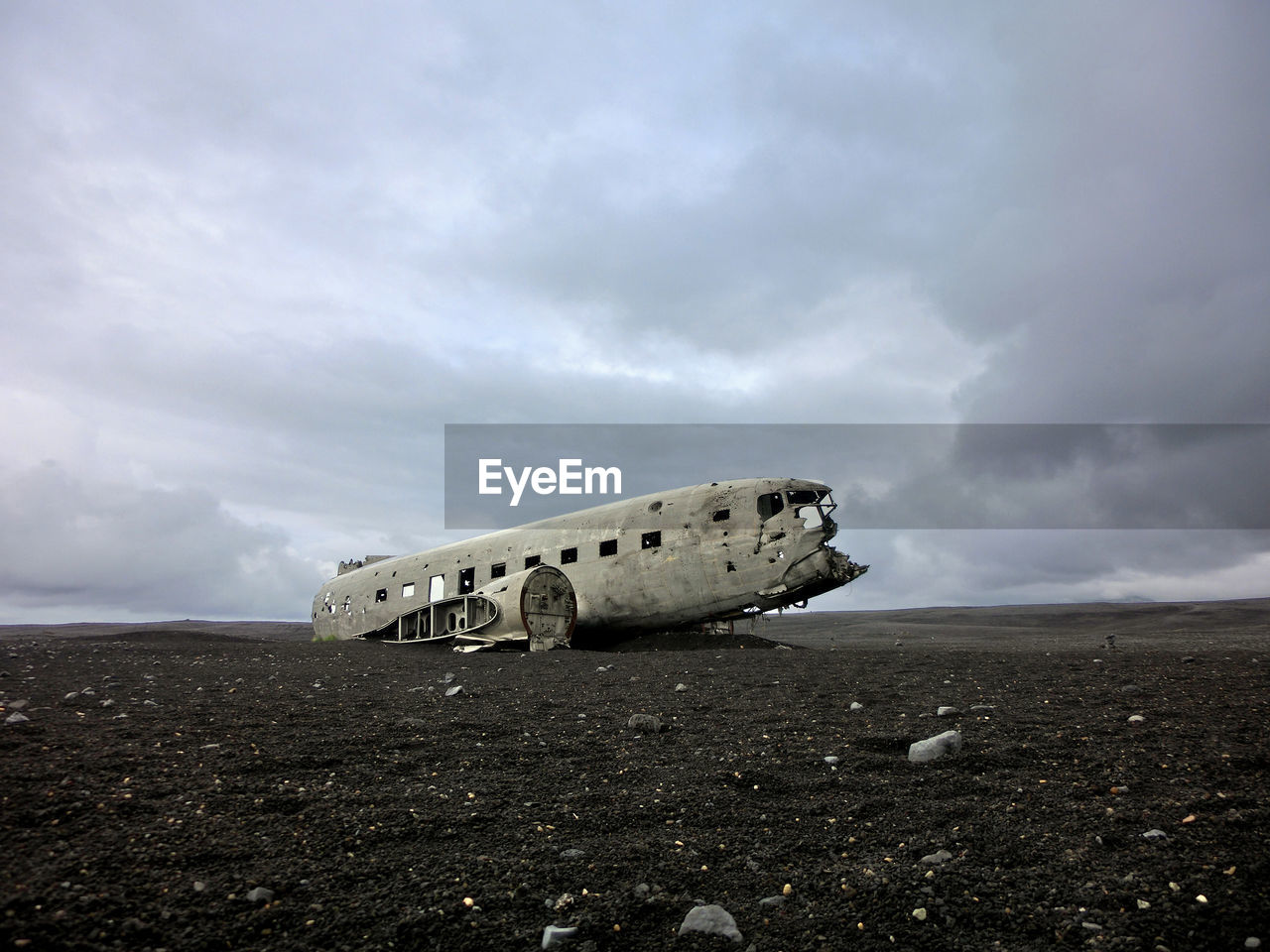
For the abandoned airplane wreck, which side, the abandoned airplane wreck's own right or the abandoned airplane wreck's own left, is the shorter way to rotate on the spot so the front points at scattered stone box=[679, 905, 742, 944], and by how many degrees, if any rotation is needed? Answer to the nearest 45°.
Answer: approximately 45° to the abandoned airplane wreck's own right

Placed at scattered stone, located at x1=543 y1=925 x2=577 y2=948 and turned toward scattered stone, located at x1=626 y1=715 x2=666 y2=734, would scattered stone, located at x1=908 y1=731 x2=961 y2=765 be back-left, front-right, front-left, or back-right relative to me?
front-right

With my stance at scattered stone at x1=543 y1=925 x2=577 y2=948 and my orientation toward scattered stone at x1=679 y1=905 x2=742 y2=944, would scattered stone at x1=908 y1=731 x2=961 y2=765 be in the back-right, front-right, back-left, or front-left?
front-left

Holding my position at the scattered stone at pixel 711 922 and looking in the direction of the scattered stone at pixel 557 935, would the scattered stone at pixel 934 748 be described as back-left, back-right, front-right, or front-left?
back-right

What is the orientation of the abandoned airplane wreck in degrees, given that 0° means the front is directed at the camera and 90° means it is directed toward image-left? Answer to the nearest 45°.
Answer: approximately 315°

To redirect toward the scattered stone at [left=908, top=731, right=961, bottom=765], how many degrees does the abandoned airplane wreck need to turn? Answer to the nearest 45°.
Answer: approximately 45° to its right

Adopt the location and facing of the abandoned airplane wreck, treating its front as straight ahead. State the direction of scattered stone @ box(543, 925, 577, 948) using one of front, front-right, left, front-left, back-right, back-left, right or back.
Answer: front-right

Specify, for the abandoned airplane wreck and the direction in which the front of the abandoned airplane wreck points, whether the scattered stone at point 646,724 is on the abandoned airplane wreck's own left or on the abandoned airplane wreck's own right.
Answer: on the abandoned airplane wreck's own right

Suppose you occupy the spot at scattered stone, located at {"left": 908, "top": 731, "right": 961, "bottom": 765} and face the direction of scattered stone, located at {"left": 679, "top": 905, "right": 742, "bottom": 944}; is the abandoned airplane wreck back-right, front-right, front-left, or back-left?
back-right
